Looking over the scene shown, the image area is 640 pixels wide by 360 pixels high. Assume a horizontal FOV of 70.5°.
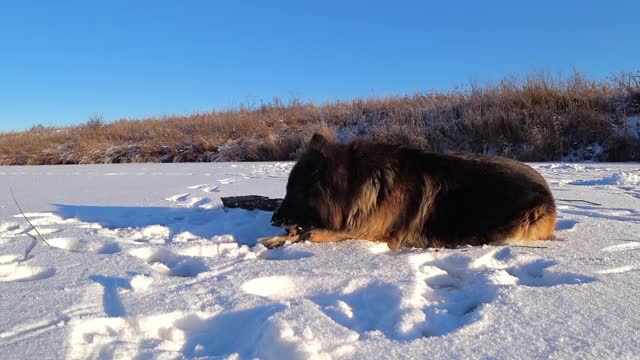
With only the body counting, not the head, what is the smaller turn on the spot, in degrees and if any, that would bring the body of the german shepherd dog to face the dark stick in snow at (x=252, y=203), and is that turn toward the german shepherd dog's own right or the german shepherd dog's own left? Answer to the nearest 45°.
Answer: approximately 45° to the german shepherd dog's own right

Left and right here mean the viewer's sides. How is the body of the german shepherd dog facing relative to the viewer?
facing to the left of the viewer
